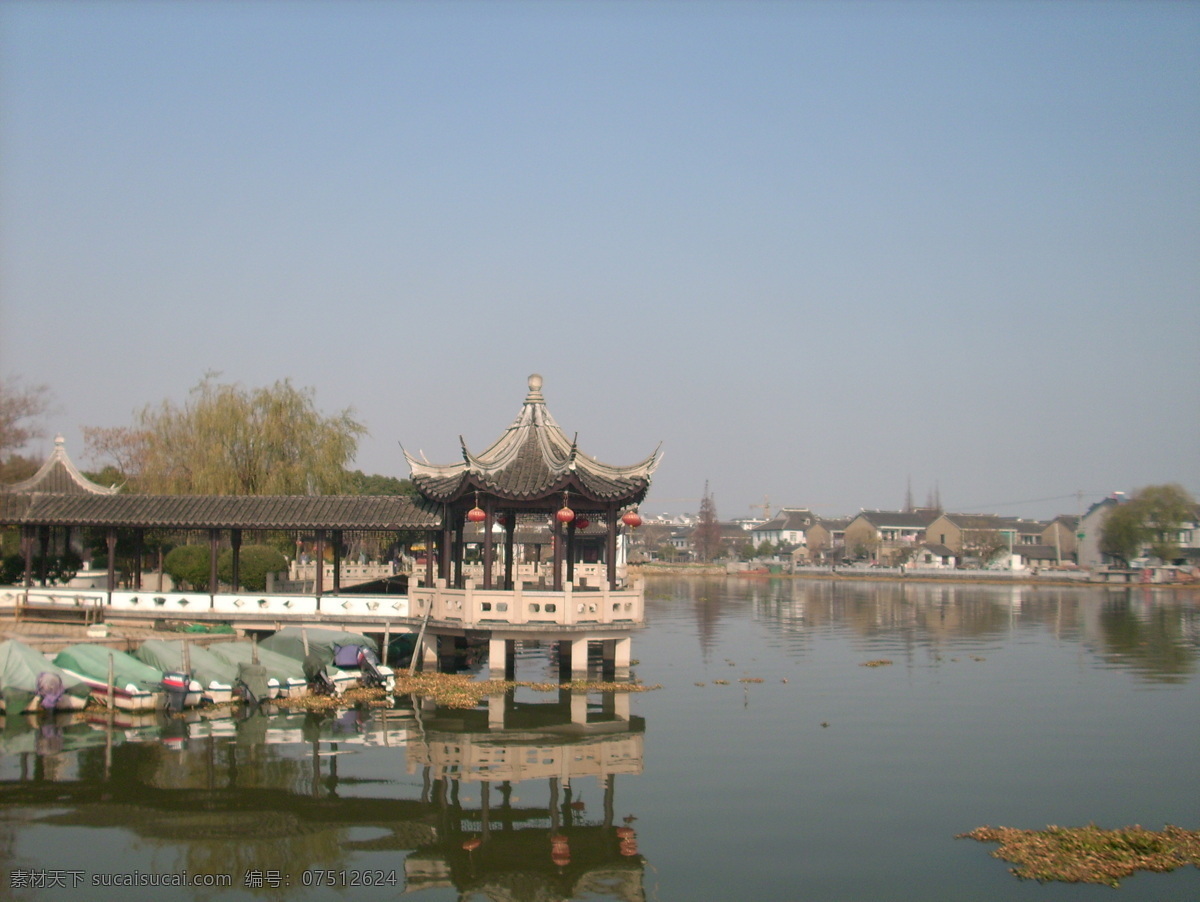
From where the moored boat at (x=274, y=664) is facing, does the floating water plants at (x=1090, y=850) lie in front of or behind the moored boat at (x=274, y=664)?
behind

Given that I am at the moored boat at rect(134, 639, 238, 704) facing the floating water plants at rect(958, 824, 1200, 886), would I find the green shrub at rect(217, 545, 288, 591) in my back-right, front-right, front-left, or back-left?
back-left

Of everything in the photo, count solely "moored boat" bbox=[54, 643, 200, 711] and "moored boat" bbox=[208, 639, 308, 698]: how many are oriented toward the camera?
0

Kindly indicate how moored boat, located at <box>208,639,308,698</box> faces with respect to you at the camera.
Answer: facing away from the viewer and to the left of the viewer

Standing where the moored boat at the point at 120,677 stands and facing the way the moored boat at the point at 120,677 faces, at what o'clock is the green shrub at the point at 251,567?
The green shrub is roughly at 2 o'clock from the moored boat.

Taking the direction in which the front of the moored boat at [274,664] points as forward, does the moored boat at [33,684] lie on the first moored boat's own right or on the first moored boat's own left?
on the first moored boat's own left

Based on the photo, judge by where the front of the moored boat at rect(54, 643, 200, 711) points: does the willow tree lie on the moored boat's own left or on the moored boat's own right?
on the moored boat's own right

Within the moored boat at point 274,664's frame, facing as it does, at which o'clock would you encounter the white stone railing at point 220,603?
The white stone railing is roughly at 1 o'clock from the moored boat.

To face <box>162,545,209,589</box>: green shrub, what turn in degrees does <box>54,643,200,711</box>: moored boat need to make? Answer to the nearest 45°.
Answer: approximately 45° to its right

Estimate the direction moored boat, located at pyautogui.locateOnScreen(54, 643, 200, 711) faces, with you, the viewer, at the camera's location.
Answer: facing away from the viewer and to the left of the viewer
